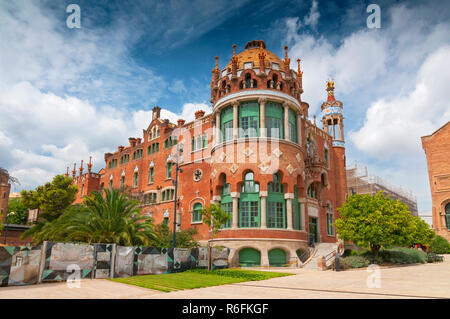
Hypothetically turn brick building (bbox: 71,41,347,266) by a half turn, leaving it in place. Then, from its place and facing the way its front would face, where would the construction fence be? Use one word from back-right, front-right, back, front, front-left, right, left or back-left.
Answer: left

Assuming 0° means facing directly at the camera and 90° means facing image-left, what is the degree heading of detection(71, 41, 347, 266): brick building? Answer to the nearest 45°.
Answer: approximately 315°

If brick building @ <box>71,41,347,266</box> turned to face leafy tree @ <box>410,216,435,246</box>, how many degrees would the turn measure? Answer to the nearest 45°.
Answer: approximately 45° to its left

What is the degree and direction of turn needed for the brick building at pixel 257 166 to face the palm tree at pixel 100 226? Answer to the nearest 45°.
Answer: approximately 90° to its right
